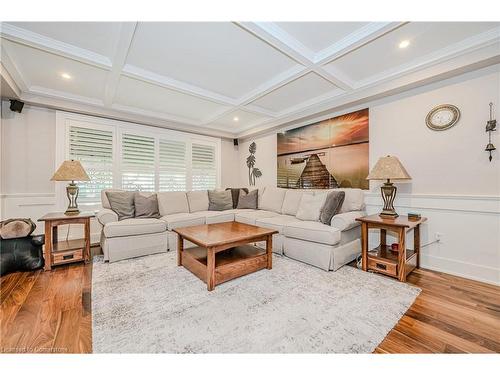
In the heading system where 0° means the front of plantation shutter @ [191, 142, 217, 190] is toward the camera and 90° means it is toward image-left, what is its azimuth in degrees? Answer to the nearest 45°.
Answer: approximately 315°

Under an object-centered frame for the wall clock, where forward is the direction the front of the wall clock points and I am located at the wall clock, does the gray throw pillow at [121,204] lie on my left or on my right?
on my right

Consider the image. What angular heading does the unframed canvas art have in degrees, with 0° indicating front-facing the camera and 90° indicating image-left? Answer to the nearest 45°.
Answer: approximately 45°

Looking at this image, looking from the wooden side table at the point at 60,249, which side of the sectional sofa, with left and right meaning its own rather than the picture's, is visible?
right

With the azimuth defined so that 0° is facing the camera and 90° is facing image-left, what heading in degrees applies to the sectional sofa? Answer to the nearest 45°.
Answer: approximately 0°

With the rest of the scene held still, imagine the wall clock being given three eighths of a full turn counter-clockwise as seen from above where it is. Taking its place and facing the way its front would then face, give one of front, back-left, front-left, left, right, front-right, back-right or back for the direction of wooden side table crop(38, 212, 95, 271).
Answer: back

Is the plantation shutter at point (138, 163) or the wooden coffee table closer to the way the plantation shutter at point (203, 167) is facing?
the wooden coffee table

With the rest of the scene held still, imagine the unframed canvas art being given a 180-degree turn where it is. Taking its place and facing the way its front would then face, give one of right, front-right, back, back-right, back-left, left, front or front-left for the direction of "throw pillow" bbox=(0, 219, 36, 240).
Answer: back
